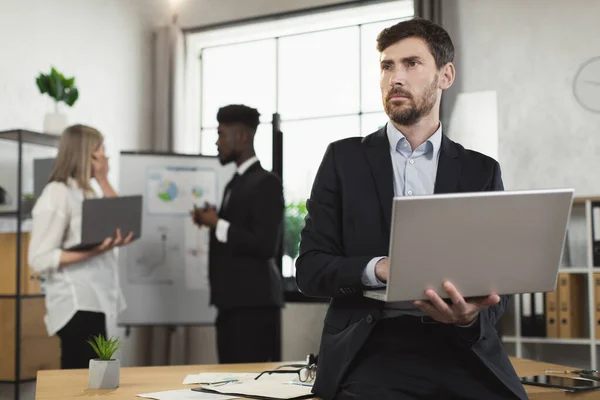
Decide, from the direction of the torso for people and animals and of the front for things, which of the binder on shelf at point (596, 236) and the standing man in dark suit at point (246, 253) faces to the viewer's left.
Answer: the standing man in dark suit

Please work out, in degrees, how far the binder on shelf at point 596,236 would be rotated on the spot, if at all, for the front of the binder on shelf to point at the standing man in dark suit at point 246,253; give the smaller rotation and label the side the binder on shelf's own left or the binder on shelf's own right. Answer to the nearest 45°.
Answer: approximately 45° to the binder on shelf's own right

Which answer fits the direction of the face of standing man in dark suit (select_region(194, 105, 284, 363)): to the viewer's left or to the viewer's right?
to the viewer's left

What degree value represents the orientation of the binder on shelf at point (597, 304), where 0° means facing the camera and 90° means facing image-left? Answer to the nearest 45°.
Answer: approximately 0°

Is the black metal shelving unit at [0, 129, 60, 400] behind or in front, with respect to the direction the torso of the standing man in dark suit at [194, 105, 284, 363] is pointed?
in front

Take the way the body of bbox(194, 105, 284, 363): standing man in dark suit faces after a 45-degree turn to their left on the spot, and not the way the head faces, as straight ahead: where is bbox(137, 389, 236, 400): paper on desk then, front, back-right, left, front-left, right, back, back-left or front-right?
front-left

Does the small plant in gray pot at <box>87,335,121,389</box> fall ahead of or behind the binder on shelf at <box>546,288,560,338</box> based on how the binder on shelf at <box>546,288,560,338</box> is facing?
ahead

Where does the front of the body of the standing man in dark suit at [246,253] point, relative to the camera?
to the viewer's left

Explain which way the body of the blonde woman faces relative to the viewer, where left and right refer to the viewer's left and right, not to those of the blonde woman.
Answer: facing to the right of the viewer
